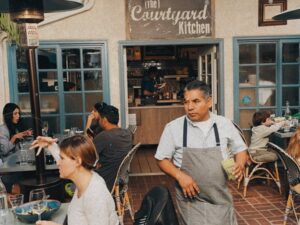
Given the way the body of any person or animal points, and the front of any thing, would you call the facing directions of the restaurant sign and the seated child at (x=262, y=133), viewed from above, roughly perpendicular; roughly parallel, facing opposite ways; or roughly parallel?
roughly perpendicular

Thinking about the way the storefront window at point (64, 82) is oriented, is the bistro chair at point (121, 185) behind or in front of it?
in front

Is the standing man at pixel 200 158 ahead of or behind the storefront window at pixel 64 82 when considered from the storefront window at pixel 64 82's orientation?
ahead

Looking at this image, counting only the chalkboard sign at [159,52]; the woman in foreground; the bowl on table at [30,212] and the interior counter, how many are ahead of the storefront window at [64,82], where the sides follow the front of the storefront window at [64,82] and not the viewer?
2

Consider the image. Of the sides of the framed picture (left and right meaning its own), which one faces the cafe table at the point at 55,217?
front

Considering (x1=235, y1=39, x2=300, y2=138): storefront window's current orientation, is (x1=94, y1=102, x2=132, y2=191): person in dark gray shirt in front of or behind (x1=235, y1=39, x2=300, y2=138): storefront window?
in front

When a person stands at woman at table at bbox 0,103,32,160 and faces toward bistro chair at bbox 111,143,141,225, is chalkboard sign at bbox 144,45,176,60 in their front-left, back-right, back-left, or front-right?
back-left

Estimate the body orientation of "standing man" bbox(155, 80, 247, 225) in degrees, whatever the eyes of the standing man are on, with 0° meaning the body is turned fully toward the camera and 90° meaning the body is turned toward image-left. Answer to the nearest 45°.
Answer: approximately 0°
